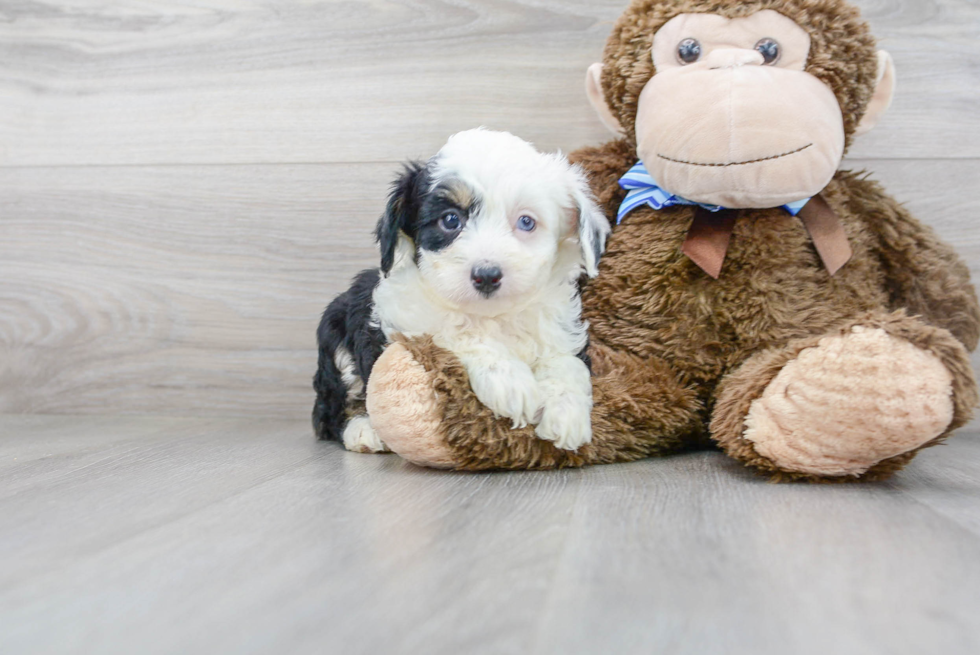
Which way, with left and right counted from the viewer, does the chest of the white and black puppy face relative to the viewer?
facing the viewer and to the right of the viewer

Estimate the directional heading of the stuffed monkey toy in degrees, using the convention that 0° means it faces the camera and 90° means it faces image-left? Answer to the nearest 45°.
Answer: approximately 0°
